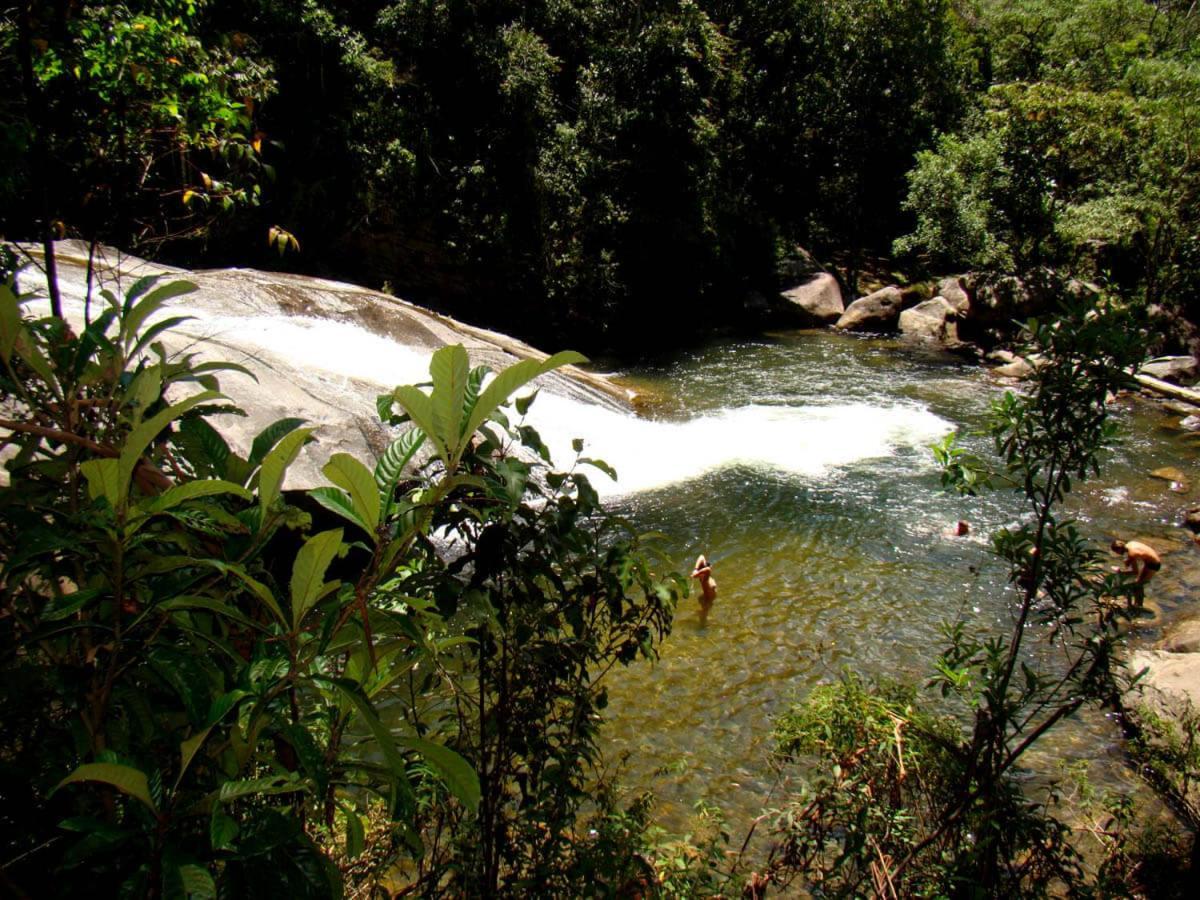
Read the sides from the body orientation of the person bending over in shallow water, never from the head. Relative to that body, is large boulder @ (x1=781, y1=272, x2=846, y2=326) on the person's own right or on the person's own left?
on the person's own right

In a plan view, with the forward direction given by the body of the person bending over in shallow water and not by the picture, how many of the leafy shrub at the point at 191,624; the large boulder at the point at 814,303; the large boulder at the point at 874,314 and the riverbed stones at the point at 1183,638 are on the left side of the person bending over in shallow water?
2

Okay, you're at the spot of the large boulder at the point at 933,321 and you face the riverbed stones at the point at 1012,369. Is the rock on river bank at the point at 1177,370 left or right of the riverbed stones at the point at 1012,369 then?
left

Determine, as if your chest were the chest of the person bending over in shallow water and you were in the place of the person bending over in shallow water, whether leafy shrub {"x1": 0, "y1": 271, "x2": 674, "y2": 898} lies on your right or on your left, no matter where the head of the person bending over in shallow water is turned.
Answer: on your left

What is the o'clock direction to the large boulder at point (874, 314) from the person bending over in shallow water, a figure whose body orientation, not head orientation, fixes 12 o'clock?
The large boulder is roughly at 2 o'clock from the person bending over in shallow water.

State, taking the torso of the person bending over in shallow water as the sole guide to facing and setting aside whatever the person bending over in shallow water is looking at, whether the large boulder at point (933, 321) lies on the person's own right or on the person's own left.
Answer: on the person's own right

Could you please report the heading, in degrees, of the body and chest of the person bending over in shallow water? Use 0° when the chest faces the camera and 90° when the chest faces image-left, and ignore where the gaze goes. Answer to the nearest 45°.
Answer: approximately 90°

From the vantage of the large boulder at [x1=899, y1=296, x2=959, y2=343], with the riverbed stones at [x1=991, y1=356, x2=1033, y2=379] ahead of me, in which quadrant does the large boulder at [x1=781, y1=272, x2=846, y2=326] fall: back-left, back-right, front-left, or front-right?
back-right

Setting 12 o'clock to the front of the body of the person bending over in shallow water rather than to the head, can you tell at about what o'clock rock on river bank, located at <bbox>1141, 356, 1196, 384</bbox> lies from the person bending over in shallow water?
The rock on river bank is roughly at 3 o'clock from the person bending over in shallow water.

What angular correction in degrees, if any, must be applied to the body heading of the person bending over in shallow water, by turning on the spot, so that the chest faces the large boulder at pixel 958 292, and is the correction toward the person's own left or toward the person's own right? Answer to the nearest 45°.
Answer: approximately 90° to the person's own right

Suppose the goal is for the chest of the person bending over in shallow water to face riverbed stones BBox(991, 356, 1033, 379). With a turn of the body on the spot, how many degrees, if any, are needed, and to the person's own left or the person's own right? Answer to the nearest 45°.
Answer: approximately 90° to the person's own right
